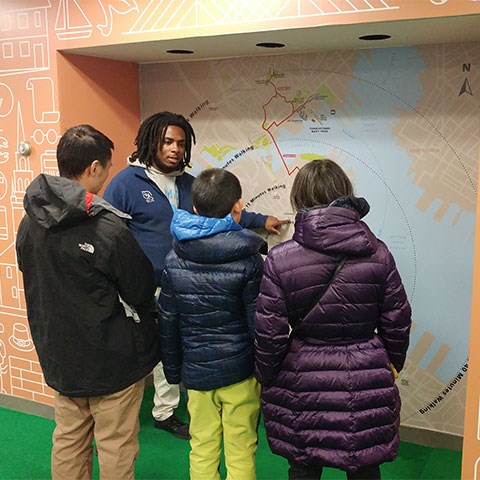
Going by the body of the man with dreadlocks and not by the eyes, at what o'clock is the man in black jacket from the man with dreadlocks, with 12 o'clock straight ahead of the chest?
The man in black jacket is roughly at 2 o'clock from the man with dreadlocks.

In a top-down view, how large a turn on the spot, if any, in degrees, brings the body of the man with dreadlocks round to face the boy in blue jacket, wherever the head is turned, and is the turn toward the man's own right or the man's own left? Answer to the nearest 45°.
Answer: approximately 45° to the man's own right

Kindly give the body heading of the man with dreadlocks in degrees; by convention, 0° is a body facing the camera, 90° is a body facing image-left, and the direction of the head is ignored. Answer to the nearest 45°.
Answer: approximately 315°

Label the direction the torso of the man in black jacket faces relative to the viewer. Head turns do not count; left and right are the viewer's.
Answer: facing away from the viewer and to the right of the viewer

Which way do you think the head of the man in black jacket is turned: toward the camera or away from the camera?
away from the camera
